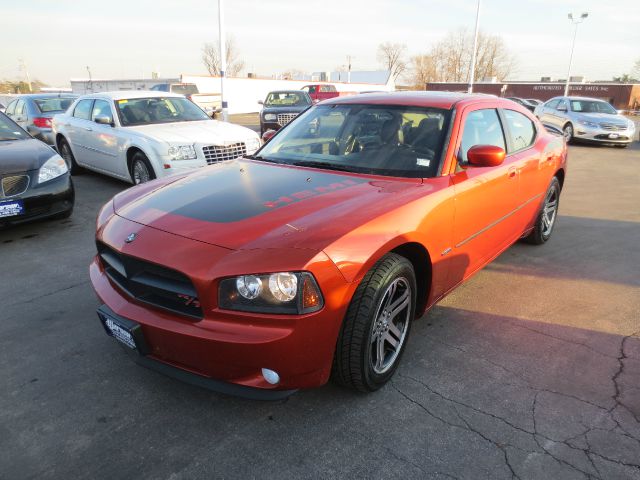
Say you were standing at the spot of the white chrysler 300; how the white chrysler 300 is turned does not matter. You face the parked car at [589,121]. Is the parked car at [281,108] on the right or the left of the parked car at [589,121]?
left

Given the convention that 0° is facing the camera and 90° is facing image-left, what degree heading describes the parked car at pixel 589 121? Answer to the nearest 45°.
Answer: approximately 315°

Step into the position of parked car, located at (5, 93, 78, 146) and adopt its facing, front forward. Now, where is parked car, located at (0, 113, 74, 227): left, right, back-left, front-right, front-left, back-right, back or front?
back-left

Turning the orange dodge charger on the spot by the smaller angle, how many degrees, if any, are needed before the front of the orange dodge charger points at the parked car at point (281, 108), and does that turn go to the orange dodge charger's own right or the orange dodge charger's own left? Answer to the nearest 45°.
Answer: approximately 135° to the orange dodge charger's own right

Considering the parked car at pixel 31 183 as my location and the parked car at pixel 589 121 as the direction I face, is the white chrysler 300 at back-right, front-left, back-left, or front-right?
front-left

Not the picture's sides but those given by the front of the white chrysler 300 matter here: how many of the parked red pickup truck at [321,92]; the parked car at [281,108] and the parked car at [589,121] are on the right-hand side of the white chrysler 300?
0

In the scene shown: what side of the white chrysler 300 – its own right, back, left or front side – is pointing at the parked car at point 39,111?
back

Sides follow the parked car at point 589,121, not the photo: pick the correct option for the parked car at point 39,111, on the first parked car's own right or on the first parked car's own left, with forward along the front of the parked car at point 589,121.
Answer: on the first parked car's own right

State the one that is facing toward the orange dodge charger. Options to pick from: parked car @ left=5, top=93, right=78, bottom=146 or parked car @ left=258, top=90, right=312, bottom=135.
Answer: parked car @ left=258, top=90, right=312, bottom=135

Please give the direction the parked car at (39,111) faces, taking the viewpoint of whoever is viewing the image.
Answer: facing away from the viewer and to the left of the viewer

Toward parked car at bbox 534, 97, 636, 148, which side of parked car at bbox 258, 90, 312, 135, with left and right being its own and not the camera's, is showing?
left

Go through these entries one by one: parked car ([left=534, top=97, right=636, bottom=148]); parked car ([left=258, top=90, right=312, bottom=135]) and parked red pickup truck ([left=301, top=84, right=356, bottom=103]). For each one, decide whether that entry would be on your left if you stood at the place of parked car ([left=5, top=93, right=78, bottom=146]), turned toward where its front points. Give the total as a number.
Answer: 0

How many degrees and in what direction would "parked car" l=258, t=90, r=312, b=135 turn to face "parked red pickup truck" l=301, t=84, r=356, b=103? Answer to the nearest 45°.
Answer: approximately 180°

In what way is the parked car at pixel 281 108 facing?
toward the camera

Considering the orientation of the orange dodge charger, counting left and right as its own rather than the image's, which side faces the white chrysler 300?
right

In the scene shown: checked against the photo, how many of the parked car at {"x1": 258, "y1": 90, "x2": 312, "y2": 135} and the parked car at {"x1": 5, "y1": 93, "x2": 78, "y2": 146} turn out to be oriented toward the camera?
1

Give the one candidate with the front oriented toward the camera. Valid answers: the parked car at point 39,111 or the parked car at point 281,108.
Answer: the parked car at point 281,108

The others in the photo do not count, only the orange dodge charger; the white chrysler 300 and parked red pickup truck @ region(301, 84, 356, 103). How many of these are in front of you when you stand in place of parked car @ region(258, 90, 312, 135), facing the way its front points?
2

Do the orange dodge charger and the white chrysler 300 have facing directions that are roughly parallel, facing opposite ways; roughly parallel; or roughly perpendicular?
roughly perpendicular
